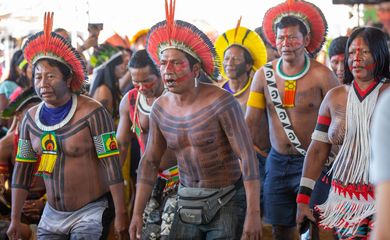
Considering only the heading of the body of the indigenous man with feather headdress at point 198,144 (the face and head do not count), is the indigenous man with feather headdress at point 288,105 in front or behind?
behind

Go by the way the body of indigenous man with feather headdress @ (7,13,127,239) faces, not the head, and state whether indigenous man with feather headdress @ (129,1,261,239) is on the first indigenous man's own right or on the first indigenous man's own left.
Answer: on the first indigenous man's own left

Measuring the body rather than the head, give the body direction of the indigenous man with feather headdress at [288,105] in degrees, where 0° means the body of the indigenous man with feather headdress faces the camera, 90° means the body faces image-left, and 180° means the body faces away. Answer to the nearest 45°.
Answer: approximately 45°

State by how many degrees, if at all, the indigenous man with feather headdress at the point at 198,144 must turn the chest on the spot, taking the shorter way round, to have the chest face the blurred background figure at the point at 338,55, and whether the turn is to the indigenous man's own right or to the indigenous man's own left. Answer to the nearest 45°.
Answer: approximately 180°

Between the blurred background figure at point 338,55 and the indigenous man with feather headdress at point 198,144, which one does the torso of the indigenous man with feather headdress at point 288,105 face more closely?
the indigenous man with feather headdress

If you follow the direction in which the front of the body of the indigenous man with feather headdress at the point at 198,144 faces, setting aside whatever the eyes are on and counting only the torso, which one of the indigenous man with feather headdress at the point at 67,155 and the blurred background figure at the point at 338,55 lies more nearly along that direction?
the indigenous man with feather headdress

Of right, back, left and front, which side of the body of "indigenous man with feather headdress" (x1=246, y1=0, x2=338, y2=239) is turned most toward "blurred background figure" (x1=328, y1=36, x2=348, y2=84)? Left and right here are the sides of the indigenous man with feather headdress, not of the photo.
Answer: back
